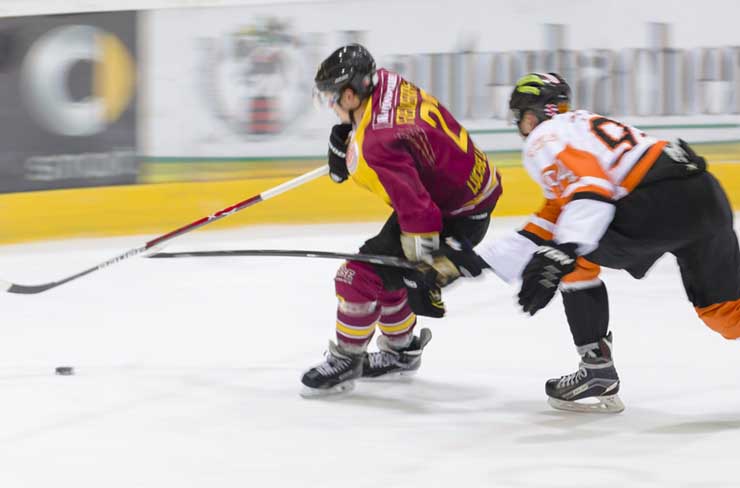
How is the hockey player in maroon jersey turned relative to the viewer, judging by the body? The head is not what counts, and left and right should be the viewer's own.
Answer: facing to the left of the viewer

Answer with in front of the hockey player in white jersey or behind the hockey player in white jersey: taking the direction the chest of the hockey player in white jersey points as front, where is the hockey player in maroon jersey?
in front

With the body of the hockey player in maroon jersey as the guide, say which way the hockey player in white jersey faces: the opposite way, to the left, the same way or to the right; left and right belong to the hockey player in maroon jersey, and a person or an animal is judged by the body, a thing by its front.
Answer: the same way

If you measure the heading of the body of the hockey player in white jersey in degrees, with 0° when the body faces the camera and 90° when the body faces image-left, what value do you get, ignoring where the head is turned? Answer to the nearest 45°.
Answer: approximately 90°

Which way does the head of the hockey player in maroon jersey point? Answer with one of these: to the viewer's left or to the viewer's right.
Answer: to the viewer's left

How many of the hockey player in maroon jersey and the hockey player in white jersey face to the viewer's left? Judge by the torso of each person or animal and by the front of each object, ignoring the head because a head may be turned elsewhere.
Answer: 2

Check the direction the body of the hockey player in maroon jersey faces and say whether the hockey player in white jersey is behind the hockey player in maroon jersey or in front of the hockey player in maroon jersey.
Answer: behind
